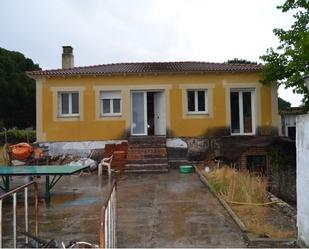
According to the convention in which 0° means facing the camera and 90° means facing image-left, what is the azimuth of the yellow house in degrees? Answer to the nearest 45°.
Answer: approximately 0°

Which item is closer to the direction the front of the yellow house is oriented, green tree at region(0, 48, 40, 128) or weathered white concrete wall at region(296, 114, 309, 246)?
the weathered white concrete wall

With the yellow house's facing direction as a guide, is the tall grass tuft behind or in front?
in front

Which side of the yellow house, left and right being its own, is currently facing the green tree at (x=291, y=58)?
left

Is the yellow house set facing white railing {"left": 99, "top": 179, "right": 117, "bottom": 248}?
yes

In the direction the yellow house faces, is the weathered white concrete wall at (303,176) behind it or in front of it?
in front

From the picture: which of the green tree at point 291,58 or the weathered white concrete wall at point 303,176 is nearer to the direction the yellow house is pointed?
the weathered white concrete wall
